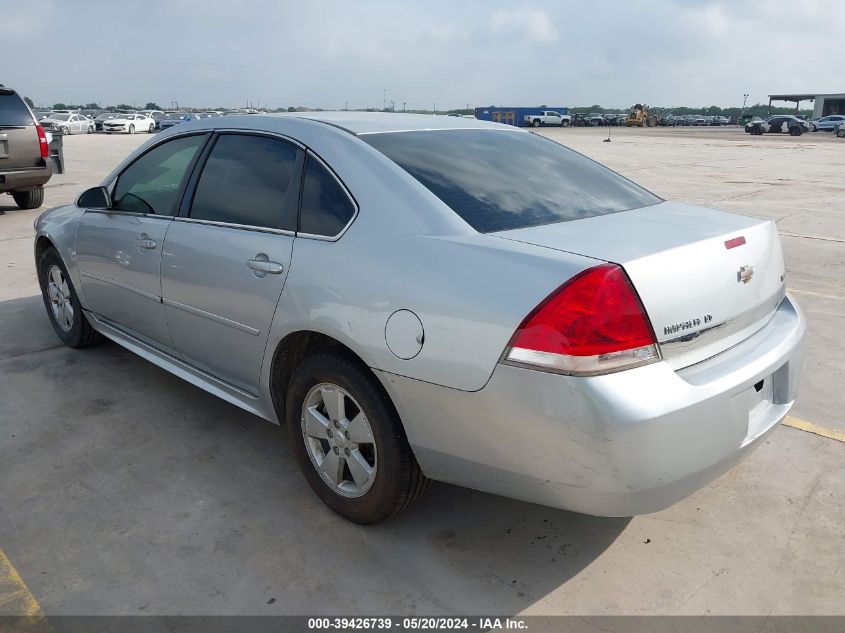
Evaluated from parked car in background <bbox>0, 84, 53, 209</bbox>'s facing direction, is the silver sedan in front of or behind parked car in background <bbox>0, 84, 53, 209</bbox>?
behind

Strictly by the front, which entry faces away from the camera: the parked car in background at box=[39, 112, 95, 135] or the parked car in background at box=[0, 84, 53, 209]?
the parked car in background at box=[0, 84, 53, 209]

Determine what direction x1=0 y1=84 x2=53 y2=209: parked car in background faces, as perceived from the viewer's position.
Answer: facing away from the viewer

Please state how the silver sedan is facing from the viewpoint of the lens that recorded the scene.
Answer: facing away from the viewer and to the left of the viewer

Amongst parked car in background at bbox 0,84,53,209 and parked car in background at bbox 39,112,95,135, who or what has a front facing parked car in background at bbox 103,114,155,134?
parked car in background at bbox 0,84,53,209

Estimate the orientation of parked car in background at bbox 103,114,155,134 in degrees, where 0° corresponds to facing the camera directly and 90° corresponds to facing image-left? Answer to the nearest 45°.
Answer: approximately 45°
